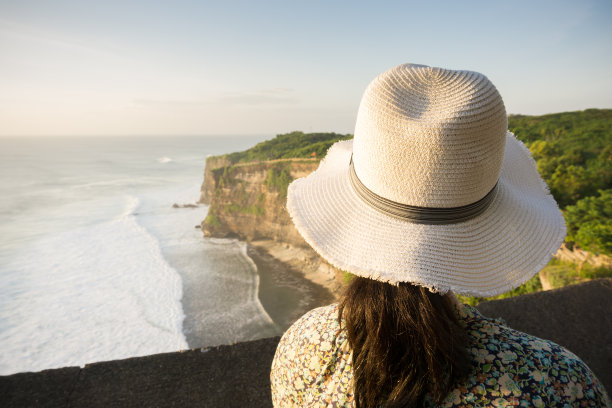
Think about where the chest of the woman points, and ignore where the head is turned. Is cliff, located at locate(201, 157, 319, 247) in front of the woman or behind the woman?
in front

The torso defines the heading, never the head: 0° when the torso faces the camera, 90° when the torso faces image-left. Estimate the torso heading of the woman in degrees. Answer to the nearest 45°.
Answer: approximately 180°

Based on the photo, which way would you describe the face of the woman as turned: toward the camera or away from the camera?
away from the camera
